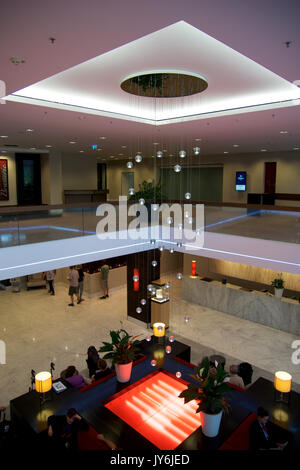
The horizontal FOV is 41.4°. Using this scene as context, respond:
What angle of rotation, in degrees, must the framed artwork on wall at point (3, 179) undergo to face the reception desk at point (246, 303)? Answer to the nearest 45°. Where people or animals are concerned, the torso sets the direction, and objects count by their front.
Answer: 0° — it already faces it

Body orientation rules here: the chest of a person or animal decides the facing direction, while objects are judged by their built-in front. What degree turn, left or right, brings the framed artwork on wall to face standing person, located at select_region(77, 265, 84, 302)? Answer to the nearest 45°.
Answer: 0° — it already faces them

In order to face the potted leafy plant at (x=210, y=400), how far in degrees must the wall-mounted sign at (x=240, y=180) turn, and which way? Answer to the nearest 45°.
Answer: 0° — it already faces it

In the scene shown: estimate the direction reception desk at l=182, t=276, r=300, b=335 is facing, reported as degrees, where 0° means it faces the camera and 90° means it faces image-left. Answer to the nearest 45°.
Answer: approximately 45°
